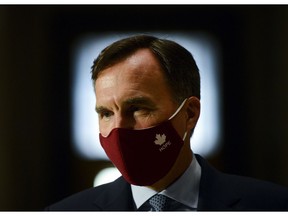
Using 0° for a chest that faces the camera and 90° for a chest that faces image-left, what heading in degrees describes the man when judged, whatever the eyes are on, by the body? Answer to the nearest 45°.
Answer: approximately 45°
